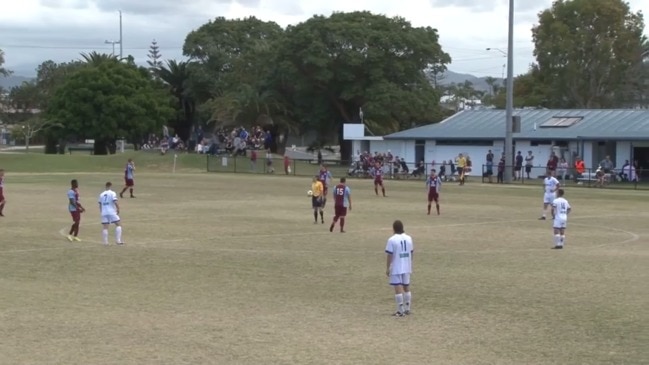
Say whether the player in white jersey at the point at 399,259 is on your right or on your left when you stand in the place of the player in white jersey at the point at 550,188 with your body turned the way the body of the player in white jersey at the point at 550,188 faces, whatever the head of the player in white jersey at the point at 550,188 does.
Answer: on your left

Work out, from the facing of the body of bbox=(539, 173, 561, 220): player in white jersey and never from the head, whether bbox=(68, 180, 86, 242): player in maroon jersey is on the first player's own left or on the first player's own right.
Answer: on the first player's own left

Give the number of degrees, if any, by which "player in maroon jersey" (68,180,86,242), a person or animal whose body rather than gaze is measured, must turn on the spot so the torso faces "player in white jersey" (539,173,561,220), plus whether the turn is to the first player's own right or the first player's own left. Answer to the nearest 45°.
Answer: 0° — they already face them

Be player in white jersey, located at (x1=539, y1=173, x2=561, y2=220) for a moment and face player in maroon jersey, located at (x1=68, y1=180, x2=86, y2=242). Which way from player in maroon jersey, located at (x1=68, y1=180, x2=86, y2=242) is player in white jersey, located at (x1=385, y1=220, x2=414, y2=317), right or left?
left

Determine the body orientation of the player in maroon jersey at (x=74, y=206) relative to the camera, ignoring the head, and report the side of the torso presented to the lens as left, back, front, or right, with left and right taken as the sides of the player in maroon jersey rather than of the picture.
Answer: right

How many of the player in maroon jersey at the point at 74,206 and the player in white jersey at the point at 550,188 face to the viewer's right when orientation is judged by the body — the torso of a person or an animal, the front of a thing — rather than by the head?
1
